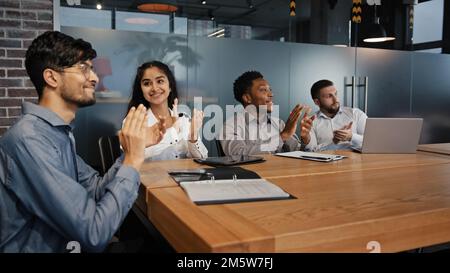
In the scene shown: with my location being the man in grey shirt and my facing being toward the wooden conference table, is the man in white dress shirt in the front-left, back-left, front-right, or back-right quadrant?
back-left

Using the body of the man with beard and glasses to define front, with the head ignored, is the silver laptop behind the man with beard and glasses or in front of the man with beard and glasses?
in front

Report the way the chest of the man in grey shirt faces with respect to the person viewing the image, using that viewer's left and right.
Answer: facing the viewer and to the right of the viewer

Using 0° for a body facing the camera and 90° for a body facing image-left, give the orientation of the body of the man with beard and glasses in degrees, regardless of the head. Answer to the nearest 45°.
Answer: approximately 270°

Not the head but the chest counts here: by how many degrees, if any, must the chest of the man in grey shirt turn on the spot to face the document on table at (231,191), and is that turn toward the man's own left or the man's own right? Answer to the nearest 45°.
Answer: approximately 45° to the man's own right

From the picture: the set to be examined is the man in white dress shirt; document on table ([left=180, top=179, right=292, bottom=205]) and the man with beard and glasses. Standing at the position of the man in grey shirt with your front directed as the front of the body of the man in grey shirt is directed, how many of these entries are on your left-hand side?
1

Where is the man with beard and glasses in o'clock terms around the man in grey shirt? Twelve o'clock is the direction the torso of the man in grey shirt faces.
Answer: The man with beard and glasses is roughly at 2 o'clock from the man in grey shirt.

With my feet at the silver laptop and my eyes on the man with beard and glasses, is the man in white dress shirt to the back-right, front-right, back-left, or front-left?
back-right

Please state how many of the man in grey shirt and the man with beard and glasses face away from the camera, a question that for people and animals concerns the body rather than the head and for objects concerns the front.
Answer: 0

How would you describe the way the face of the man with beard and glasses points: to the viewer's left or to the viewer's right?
to the viewer's right

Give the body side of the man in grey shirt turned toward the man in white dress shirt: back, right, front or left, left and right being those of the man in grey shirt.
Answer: left
